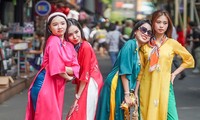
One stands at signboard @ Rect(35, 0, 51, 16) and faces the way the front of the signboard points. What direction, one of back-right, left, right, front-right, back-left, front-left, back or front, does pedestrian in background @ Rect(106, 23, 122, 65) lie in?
front-left

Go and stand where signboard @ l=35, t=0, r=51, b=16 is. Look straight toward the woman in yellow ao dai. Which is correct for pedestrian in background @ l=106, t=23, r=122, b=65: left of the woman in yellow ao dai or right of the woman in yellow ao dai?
left

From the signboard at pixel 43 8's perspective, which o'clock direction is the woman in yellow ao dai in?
The woman in yellow ao dai is roughly at 12 o'clock from the signboard.

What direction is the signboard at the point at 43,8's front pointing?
toward the camera

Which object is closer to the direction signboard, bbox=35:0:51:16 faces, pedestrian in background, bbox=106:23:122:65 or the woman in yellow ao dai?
the woman in yellow ao dai
